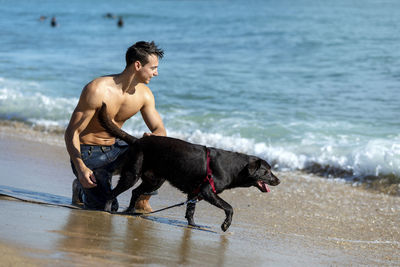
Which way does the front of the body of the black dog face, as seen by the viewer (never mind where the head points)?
to the viewer's right

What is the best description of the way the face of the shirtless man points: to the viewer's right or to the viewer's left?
to the viewer's right
